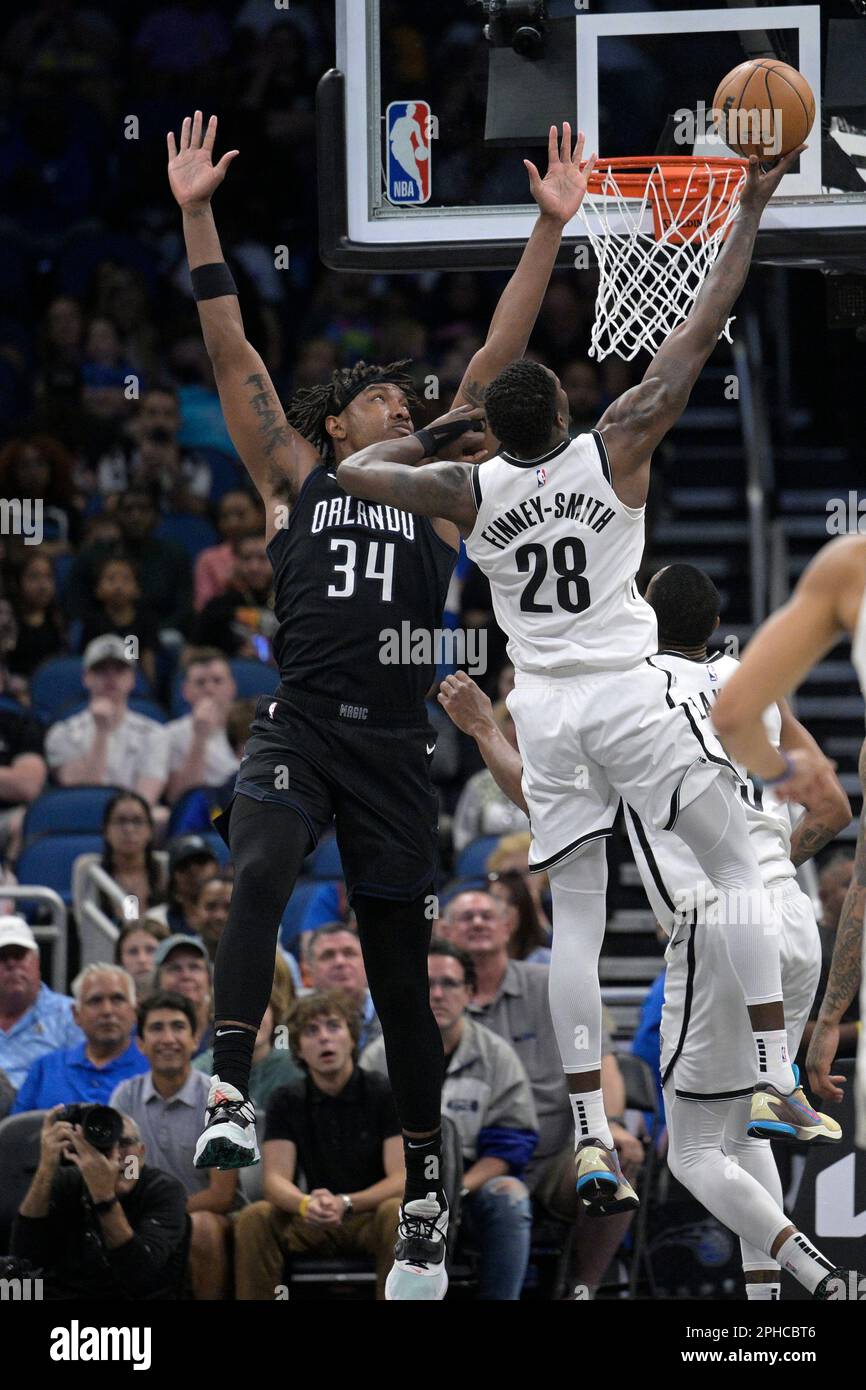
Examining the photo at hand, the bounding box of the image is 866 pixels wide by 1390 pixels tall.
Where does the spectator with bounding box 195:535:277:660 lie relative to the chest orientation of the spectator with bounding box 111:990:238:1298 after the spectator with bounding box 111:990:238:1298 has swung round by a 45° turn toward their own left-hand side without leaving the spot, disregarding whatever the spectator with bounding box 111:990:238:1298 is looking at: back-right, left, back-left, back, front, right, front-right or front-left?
back-left

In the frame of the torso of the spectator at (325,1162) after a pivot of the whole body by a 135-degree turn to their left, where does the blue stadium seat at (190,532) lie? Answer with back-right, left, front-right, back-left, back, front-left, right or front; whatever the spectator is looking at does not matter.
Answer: front-left

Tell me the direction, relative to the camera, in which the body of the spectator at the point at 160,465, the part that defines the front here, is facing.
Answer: toward the camera

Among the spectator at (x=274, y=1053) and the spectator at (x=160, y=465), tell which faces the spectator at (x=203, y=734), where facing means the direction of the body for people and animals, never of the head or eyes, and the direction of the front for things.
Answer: the spectator at (x=160, y=465)

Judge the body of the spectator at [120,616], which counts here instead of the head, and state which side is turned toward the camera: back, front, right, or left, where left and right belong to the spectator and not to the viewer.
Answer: front

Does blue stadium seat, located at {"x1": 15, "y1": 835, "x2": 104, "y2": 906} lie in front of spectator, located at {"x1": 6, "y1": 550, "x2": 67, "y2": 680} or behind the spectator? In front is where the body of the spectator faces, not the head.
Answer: in front

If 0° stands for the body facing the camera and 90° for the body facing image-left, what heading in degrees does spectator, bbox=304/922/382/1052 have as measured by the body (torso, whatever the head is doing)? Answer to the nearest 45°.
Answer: approximately 0°

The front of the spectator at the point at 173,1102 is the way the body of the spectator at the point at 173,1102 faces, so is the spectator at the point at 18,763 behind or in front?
behind

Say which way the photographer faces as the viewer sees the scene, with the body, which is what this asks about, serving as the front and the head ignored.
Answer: toward the camera
